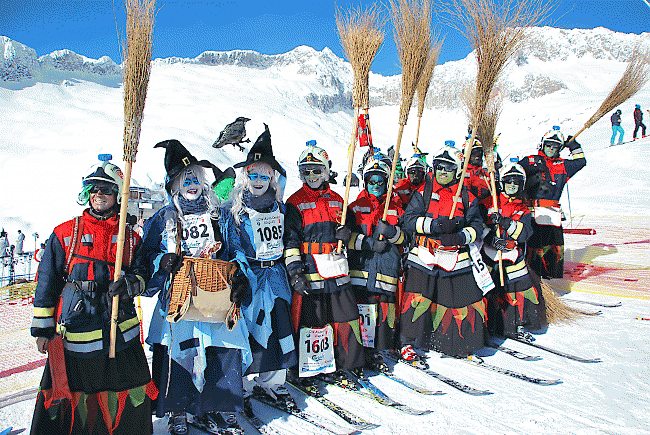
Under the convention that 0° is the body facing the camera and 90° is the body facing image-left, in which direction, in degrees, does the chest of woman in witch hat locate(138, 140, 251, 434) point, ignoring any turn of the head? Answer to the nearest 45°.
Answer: approximately 0°

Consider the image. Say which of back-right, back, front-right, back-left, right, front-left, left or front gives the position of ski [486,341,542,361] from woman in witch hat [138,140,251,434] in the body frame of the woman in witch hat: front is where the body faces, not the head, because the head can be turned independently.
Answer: left

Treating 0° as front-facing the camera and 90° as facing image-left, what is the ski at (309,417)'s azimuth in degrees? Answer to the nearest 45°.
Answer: approximately 315°

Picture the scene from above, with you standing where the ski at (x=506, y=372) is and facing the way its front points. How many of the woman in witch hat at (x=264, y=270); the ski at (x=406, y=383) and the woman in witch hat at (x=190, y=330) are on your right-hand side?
3

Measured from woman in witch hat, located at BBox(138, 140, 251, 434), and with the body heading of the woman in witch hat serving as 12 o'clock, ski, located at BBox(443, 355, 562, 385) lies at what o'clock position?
The ski is roughly at 9 o'clock from the woman in witch hat.

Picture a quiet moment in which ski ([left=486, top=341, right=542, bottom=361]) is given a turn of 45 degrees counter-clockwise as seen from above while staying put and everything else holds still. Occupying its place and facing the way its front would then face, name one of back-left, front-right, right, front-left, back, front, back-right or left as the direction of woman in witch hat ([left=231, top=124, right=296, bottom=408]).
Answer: back-right
